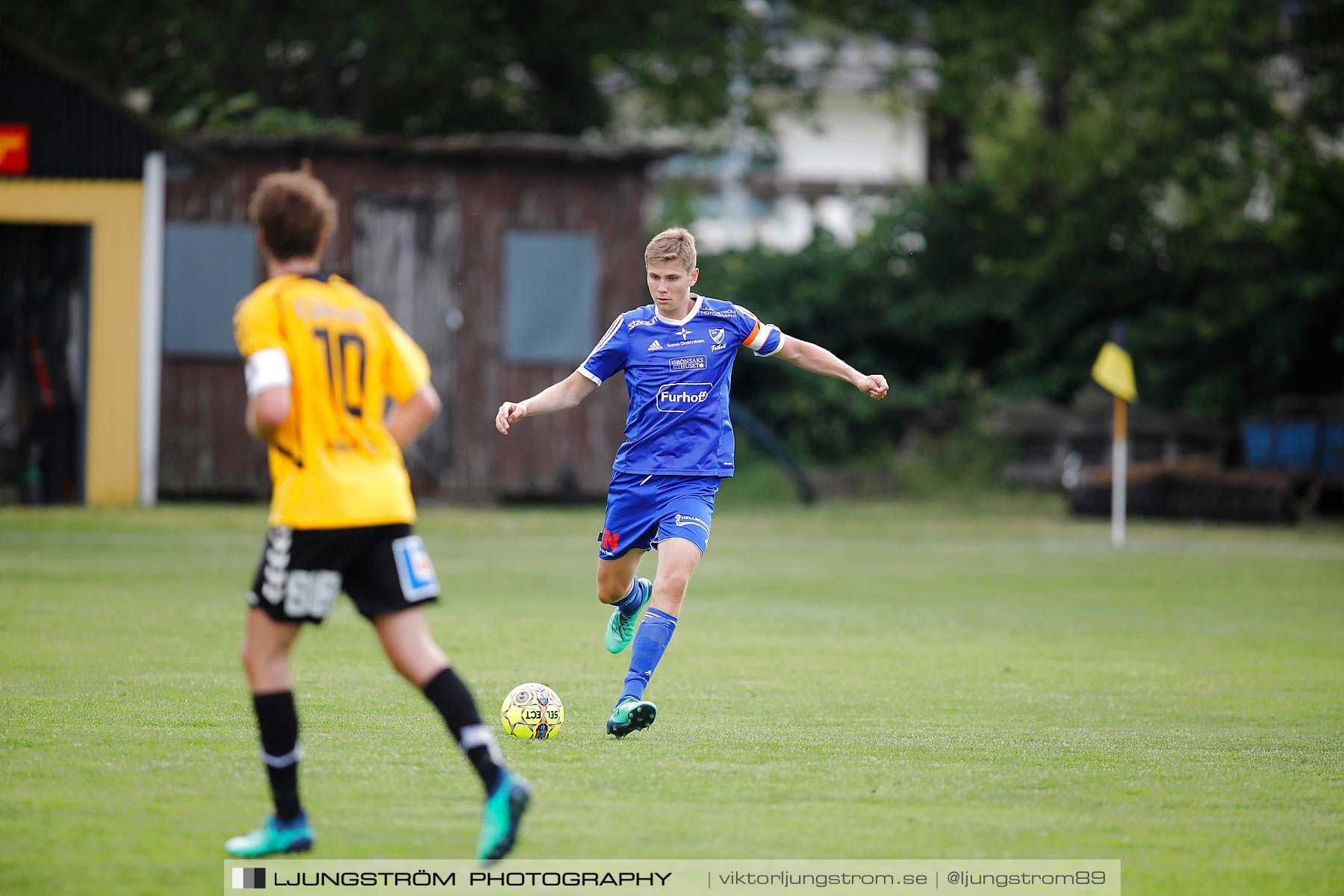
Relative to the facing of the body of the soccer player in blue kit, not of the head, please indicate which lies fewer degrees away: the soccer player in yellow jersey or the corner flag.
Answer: the soccer player in yellow jersey

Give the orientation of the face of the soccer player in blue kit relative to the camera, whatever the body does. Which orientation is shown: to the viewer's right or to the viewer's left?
to the viewer's left

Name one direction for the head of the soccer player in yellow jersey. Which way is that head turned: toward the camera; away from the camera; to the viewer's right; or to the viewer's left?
away from the camera

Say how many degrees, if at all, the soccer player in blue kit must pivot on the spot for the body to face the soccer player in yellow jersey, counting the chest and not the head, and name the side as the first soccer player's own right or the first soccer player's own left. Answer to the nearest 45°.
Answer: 0° — they already face them

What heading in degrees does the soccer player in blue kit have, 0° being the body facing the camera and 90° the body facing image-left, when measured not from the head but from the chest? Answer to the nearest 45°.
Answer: approximately 0°
